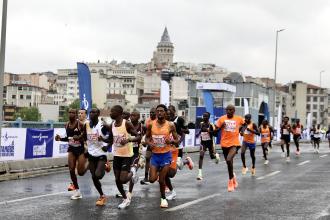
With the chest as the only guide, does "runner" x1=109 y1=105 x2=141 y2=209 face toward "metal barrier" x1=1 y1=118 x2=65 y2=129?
no

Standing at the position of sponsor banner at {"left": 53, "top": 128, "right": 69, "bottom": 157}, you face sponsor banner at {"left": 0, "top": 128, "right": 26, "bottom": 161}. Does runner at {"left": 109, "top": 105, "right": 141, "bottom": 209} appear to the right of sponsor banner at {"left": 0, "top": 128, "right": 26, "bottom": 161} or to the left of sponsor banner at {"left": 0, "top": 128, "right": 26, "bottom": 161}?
left

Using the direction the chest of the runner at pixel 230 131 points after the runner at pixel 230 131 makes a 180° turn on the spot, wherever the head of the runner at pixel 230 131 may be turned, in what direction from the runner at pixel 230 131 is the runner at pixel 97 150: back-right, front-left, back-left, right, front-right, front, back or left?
back-left

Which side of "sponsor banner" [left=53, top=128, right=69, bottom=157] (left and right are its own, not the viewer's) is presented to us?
front

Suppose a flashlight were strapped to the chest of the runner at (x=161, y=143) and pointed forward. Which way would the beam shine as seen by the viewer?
toward the camera

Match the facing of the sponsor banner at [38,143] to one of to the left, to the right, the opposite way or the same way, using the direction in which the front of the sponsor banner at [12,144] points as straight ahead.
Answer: the same way

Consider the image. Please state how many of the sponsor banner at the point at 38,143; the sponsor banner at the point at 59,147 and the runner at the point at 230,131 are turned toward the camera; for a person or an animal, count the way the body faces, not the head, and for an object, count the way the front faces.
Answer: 3

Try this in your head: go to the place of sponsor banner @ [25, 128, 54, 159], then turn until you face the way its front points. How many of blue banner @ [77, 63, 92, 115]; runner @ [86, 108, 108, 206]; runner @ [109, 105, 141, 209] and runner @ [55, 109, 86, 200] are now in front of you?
3

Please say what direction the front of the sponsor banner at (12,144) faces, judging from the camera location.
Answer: facing the viewer

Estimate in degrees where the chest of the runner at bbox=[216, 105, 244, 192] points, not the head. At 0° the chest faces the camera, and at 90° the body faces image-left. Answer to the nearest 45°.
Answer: approximately 0°

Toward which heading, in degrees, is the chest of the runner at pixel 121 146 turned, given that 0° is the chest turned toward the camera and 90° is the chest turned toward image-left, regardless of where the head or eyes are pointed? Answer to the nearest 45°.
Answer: approximately 45°

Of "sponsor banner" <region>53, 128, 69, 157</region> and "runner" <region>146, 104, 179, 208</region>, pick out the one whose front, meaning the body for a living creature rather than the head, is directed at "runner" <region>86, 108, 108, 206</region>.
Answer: the sponsor banner

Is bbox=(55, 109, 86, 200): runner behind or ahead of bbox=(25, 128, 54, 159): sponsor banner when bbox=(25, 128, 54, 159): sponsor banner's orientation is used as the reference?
ahead

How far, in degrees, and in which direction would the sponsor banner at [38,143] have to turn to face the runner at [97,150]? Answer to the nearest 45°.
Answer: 0° — it already faces them
